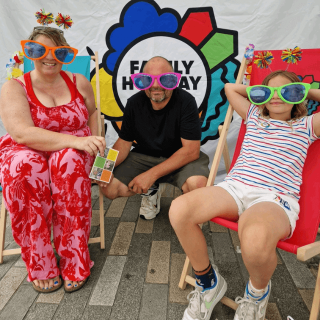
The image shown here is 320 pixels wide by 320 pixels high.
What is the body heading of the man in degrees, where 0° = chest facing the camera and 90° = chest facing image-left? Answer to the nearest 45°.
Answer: approximately 0°

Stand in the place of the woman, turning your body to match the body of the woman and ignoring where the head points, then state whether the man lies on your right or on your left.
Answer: on your left

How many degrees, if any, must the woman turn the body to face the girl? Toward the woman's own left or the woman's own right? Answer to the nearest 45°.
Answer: approximately 45° to the woman's own left

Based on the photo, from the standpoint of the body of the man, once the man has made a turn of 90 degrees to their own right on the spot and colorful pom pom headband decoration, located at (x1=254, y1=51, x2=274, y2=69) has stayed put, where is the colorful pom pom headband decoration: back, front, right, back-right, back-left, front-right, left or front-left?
back

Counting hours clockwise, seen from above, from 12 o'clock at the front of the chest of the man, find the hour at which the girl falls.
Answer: The girl is roughly at 11 o'clock from the man.

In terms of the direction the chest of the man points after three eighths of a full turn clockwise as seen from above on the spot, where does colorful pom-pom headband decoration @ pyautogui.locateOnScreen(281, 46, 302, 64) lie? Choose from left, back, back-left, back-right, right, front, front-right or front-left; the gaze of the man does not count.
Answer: back-right

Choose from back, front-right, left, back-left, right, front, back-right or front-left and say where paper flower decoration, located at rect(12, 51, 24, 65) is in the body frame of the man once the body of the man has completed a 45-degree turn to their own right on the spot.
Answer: front-right

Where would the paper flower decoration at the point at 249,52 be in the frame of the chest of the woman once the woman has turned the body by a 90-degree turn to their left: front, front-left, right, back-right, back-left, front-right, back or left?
front

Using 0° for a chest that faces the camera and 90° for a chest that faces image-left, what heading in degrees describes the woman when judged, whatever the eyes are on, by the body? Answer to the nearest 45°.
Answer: approximately 0°

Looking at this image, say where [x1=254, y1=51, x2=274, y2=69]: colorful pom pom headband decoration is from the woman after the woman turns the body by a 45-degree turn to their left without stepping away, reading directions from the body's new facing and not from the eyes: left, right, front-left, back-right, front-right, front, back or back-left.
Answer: front-left

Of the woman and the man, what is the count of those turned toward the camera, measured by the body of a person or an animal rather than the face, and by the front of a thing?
2
